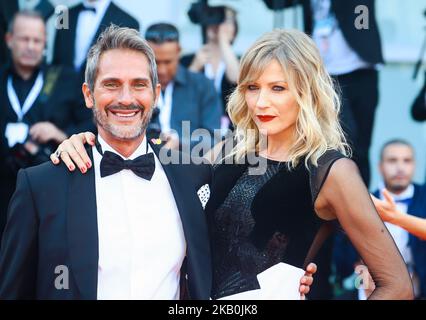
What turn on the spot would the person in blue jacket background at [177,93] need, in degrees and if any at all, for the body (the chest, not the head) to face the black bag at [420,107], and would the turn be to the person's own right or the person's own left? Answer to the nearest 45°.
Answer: approximately 135° to the person's own left

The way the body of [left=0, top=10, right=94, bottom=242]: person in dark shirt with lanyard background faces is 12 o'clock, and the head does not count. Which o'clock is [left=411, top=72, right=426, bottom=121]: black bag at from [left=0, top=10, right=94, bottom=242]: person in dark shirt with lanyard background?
[left=411, top=72, right=426, bottom=121]: black bag is roughly at 9 o'clock from [left=0, top=10, right=94, bottom=242]: person in dark shirt with lanyard background.

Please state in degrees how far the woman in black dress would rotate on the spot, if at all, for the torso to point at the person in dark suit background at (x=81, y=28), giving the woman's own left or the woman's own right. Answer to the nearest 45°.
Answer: approximately 90° to the woman's own right

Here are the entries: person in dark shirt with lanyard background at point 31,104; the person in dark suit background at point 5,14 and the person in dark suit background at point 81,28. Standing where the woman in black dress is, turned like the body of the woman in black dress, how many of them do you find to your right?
3

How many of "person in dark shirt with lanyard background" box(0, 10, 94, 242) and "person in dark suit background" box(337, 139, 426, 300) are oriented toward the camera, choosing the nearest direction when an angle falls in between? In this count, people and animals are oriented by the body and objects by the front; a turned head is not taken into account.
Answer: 2

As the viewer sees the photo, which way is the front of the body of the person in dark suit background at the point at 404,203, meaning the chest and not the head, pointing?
toward the camera

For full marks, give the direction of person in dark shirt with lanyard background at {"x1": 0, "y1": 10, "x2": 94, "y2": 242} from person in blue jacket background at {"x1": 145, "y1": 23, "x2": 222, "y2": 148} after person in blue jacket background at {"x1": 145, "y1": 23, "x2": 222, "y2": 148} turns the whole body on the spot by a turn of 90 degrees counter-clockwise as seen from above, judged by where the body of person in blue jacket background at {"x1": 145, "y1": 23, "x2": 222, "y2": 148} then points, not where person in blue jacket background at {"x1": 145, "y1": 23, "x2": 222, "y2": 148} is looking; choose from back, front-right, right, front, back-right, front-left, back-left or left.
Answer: back-right

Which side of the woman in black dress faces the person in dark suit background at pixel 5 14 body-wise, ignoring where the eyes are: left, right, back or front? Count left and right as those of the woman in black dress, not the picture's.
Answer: right

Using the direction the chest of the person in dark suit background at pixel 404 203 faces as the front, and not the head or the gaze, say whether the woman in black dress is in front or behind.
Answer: in front

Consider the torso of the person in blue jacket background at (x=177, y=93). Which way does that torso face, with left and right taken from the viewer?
facing the viewer and to the left of the viewer

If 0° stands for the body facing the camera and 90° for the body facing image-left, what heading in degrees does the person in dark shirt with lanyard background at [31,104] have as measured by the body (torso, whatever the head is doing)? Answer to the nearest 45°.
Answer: approximately 0°

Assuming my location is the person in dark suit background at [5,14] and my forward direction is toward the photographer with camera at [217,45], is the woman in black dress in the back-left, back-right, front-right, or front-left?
front-right

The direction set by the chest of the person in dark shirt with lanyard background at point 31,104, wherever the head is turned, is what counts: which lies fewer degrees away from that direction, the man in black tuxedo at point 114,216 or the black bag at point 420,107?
the man in black tuxedo

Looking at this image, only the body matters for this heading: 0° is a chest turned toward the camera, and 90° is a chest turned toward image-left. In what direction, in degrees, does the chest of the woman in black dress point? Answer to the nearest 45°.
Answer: approximately 45°
